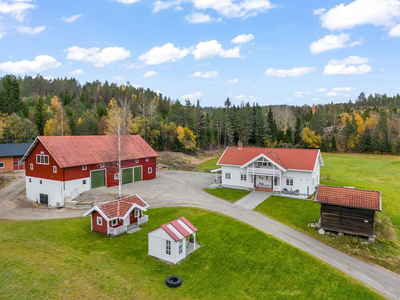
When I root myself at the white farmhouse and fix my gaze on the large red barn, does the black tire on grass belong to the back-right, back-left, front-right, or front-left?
front-left

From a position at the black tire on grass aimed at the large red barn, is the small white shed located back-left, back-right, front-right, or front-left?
front-right

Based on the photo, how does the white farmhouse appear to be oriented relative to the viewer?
toward the camera

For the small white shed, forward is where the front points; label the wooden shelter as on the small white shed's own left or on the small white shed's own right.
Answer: on the small white shed's own left

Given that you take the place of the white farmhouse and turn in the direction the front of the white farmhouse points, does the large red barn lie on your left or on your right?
on your right

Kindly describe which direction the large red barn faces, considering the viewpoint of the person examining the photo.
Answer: facing the viewer and to the right of the viewer

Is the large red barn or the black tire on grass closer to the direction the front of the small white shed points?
the black tire on grass

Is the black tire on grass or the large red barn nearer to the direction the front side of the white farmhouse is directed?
the black tire on grass

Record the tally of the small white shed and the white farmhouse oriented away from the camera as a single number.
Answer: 0

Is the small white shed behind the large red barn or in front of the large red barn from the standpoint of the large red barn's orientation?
in front
